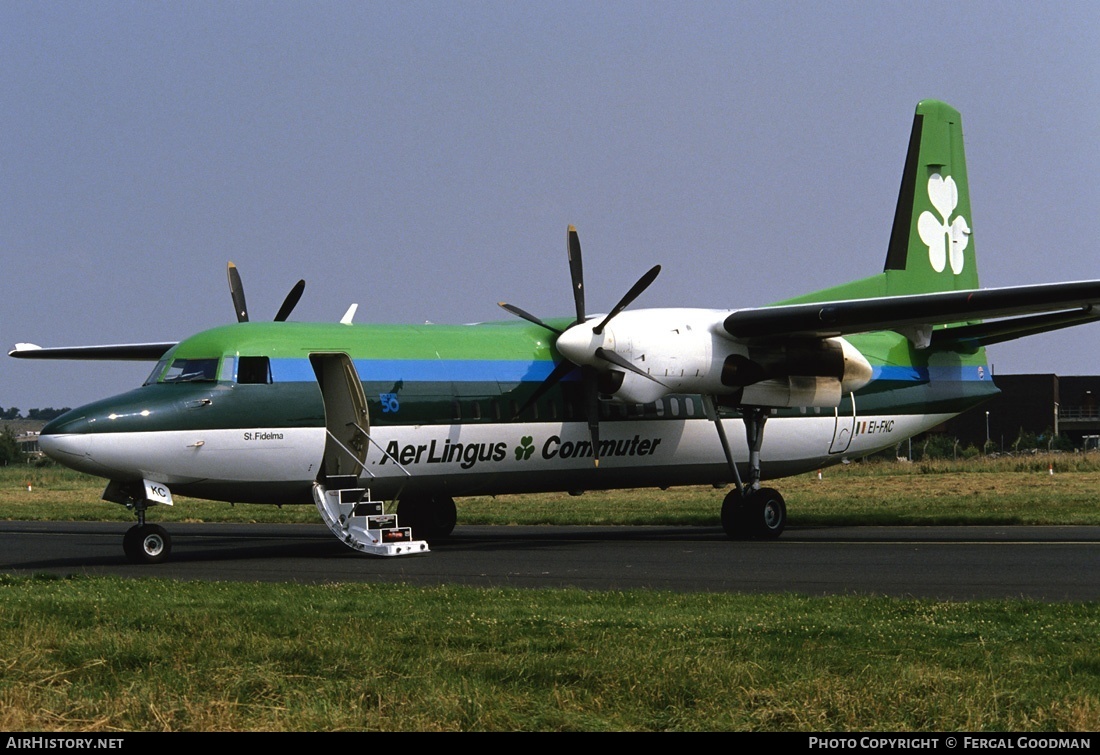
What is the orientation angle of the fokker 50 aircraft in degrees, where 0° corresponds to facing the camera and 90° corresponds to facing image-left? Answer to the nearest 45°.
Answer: approximately 45°
